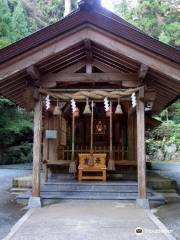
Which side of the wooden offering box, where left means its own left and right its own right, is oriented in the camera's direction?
front

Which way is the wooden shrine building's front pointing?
toward the camera

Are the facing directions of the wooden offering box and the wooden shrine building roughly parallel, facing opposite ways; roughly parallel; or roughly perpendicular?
roughly parallel

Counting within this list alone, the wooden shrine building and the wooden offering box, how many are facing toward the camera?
2
